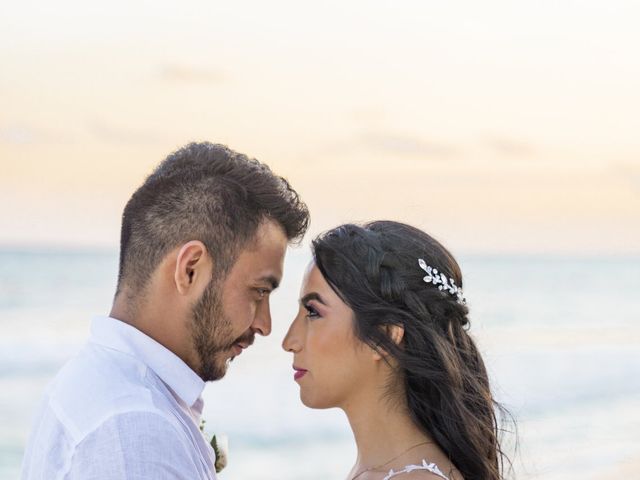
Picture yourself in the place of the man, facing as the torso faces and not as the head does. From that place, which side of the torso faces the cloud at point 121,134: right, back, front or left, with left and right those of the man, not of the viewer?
left

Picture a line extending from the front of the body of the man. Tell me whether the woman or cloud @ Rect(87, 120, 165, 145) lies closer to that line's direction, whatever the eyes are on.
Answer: the woman

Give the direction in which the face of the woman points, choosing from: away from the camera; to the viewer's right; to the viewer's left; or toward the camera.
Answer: to the viewer's left

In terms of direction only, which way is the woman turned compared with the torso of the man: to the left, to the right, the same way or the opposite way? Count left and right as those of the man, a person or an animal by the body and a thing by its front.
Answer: the opposite way

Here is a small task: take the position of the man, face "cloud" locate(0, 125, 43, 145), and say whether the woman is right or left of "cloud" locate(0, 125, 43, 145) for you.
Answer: right

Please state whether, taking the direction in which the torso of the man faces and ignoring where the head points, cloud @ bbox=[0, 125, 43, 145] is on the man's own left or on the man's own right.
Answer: on the man's own left

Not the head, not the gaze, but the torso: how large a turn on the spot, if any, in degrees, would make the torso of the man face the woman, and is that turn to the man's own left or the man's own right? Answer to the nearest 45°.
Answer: approximately 45° to the man's own left

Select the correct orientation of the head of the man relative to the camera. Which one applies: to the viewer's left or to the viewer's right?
to the viewer's right

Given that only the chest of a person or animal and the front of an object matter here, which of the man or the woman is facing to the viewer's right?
the man

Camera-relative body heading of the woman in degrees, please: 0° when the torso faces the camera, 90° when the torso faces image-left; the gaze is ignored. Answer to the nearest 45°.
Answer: approximately 90°

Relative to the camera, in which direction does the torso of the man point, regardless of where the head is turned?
to the viewer's right

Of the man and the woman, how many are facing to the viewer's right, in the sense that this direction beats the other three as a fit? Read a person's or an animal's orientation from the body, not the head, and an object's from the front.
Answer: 1
